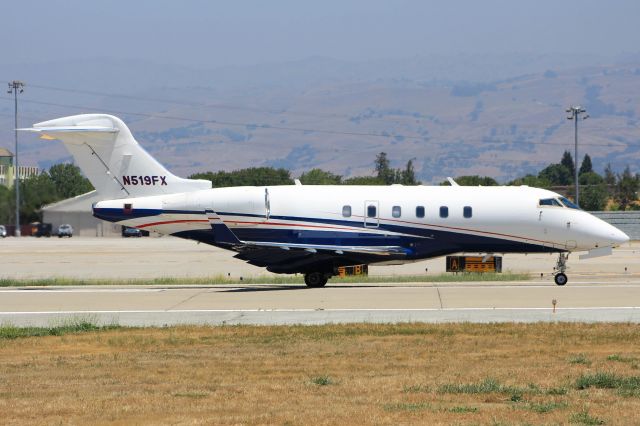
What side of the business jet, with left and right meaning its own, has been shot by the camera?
right
